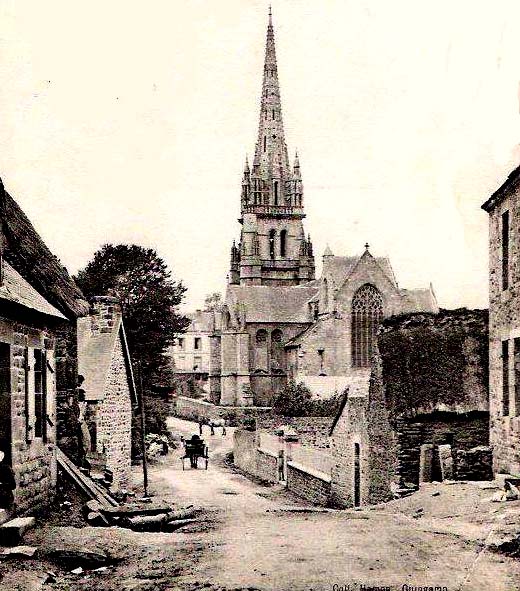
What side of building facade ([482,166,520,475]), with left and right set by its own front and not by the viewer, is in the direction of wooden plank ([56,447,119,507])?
front

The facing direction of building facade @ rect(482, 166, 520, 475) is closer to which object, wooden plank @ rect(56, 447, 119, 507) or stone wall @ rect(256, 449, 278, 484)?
the wooden plank

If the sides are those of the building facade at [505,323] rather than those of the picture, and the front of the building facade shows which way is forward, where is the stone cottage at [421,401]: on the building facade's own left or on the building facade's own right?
on the building facade's own right

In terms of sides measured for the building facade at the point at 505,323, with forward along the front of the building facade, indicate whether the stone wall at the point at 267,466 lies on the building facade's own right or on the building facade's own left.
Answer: on the building facade's own right

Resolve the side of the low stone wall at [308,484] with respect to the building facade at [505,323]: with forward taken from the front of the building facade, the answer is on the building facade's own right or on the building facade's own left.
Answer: on the building facade's own right

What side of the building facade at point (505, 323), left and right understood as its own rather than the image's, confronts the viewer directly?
left
